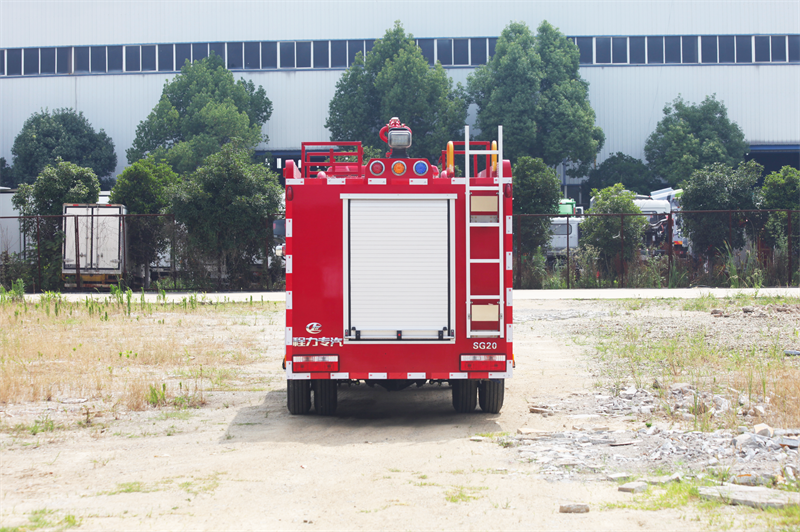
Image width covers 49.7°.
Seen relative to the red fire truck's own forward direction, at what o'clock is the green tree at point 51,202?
The green tree is roughly at 11 o'clock from the red fire truck.

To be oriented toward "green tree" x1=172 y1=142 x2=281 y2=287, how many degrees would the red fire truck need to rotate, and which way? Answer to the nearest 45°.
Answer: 0° — it already faces it

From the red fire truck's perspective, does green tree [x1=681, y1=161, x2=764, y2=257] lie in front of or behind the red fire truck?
in front

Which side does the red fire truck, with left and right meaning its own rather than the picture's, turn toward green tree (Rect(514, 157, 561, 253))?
front

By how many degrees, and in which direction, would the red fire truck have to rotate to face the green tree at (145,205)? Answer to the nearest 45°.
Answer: approximately 45° to its left

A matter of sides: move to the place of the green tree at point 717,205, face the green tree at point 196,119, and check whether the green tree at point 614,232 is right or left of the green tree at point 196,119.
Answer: left

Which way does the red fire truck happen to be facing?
away from the camera

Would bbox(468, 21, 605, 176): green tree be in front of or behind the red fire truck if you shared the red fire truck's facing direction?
in front
